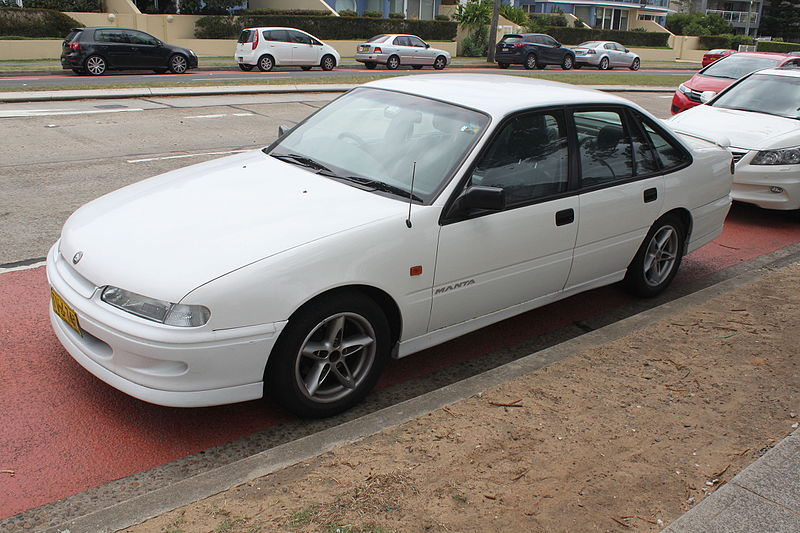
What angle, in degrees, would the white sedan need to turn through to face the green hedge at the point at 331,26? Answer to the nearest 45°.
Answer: approximately 135° to its right

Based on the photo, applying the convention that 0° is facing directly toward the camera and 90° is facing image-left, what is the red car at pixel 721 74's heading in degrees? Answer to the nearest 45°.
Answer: approximately 45°

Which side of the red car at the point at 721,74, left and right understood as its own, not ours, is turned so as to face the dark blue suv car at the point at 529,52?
right

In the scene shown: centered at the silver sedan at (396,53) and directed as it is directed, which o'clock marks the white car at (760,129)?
The white car is roughly at 4 o'clock from the silver sedan.

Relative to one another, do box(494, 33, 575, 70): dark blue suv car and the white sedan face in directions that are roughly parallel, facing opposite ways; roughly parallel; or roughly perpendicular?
roughly parallel, facing opposite ways

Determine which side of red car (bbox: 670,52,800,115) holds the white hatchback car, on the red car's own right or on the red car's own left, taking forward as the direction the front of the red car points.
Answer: on the red car's own right

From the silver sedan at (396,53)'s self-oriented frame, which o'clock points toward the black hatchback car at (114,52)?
The black hatchback car is roughly at 6 o'clock from the silver sedan.

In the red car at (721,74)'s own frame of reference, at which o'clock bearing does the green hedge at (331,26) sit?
The green hedge is roughly at 3 o'clock from the red car.

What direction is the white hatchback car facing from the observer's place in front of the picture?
facing away from the viewer and to the right of the viewer

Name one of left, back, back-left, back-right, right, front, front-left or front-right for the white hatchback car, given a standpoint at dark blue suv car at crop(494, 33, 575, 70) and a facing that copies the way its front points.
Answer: back

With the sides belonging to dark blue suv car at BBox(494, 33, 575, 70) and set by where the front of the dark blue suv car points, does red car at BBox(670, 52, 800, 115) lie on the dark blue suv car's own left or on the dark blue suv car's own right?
on the dark blue suv car's own right

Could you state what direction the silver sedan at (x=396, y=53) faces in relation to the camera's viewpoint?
facing away from the viewer and to the right of the viewer

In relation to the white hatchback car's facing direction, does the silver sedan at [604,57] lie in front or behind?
in front

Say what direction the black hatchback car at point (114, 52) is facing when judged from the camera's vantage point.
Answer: facing to the right of the viewer

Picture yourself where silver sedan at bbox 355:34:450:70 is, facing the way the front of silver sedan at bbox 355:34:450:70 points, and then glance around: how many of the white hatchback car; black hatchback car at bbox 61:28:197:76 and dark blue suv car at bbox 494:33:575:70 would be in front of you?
1

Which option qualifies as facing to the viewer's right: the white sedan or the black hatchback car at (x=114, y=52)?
the black hatchback car

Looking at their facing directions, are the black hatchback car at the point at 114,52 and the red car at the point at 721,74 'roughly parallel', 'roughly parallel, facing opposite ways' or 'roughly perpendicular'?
roughly parallel, facing opposite ways

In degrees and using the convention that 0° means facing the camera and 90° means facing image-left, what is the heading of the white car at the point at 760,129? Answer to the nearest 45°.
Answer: approximately 45°

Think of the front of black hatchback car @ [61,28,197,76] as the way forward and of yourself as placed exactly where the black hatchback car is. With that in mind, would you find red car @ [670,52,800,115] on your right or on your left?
on your right
